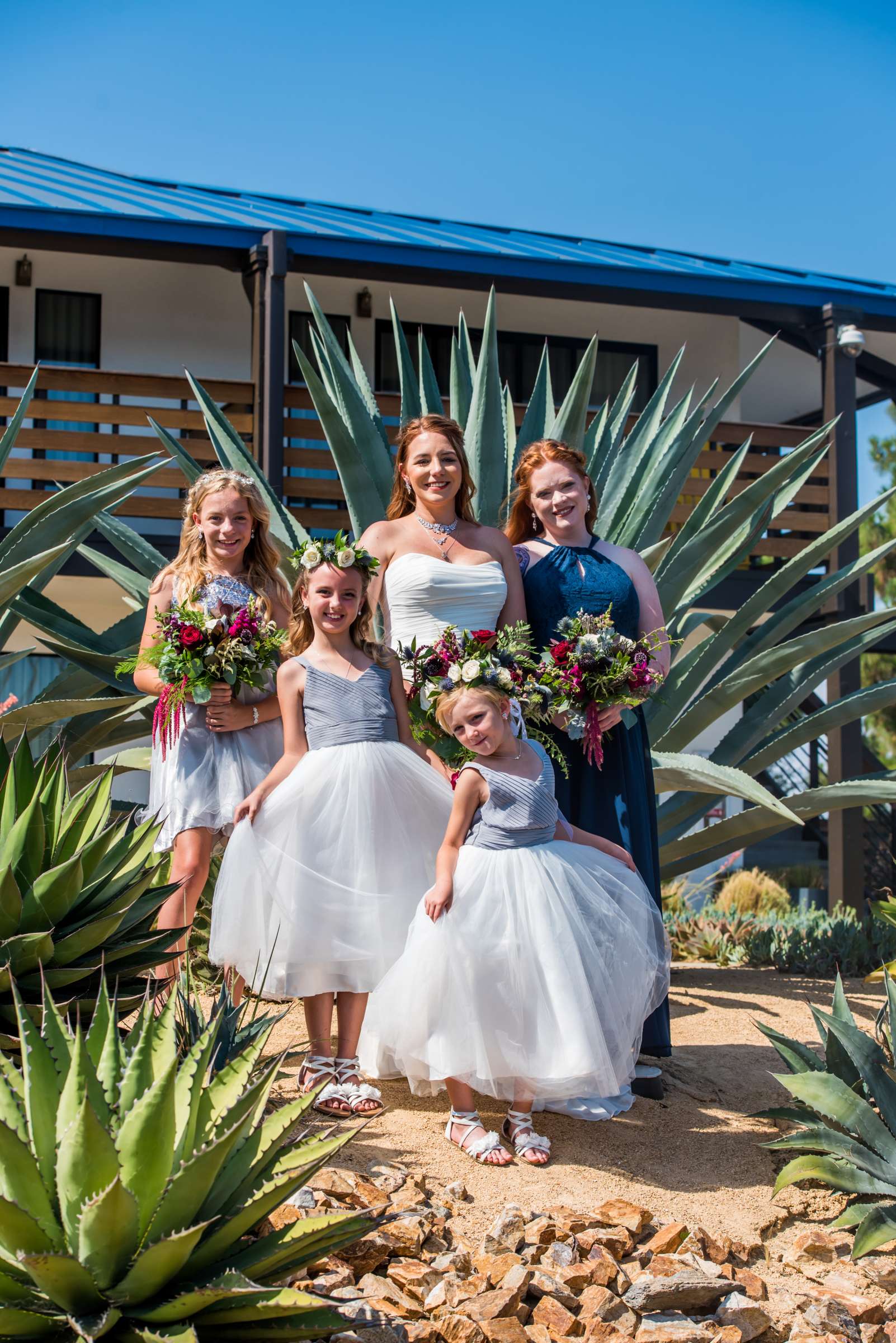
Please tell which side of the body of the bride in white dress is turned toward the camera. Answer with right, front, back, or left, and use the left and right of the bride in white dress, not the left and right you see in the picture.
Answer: front

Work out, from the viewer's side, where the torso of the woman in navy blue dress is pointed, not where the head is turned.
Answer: toward the camera

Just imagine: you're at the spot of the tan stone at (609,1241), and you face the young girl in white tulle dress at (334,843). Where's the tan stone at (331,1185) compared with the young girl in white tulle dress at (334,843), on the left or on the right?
left

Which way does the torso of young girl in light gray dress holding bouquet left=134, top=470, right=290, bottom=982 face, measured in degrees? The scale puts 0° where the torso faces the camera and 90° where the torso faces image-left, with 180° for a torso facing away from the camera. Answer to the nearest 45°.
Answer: approximately 0°

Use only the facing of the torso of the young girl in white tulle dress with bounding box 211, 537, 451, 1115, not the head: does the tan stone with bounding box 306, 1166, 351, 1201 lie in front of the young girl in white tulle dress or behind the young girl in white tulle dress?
in front

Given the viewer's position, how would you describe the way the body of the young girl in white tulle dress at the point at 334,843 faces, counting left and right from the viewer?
facing the viewer

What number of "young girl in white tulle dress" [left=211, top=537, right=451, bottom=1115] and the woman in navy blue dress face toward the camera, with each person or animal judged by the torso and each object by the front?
2

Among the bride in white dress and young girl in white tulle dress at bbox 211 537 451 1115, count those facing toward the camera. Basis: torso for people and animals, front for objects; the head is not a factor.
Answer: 2
